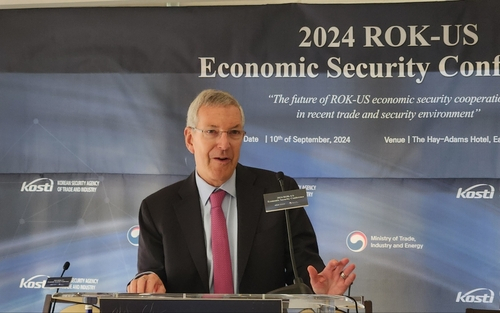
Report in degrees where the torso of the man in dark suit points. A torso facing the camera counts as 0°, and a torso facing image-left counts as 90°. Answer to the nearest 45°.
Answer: approximately 0°

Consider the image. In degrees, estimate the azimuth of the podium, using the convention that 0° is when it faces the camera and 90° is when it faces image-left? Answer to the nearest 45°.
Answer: approximately 0°

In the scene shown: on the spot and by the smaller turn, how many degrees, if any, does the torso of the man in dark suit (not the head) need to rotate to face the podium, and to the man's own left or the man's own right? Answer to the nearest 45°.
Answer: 0° — they already face it

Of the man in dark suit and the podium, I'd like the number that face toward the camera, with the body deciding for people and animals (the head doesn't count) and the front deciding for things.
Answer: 2

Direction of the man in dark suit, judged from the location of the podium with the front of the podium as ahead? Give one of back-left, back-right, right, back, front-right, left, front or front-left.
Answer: back
